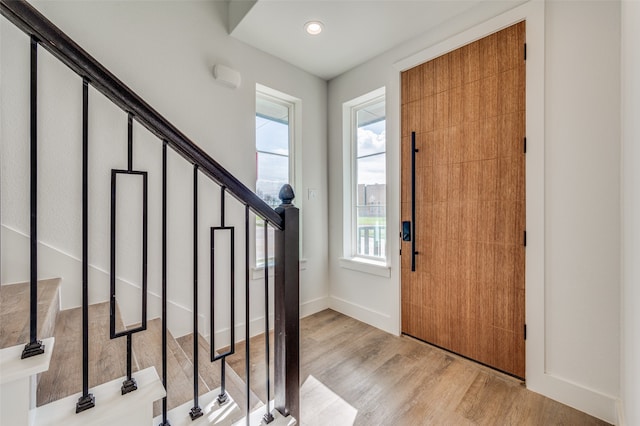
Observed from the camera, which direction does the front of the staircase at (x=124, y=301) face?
facing away from the viewer and to the right of the viewer

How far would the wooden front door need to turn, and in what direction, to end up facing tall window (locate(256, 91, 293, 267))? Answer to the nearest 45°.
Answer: approximately 45° to its right

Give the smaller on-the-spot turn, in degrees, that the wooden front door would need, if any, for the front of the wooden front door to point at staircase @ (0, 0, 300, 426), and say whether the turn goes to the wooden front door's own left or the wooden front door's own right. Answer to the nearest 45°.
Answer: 0° — it already faces it

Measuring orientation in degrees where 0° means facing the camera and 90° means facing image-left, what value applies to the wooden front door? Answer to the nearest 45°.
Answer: approximately 45°
